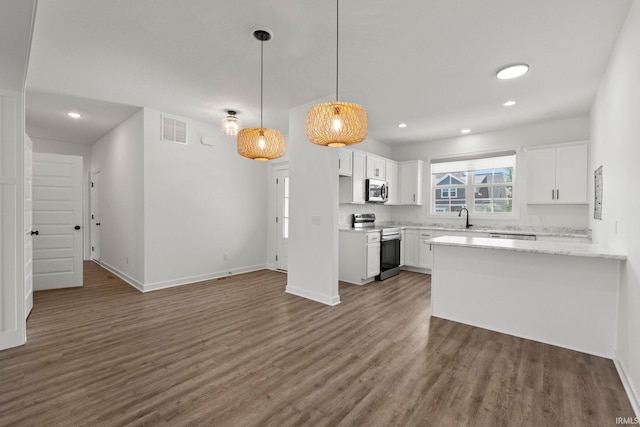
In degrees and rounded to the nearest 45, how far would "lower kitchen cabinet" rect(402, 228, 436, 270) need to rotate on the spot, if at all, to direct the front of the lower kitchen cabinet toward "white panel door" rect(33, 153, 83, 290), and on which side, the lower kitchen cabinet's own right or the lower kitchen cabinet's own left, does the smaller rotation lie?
approximately 45° to the lower kitchen cabinet's own right

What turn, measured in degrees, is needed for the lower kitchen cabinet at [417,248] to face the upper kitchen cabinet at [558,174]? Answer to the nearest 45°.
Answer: approximately 90° to its left

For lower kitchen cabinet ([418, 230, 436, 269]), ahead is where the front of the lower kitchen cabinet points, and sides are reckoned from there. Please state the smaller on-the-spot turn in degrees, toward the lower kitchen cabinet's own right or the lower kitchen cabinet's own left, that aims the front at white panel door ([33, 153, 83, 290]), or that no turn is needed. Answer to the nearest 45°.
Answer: approximately 45° to the lower kitchen cabinet's own right

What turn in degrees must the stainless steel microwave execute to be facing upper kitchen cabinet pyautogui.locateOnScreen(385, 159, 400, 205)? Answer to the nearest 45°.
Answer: approximately 90° to its left

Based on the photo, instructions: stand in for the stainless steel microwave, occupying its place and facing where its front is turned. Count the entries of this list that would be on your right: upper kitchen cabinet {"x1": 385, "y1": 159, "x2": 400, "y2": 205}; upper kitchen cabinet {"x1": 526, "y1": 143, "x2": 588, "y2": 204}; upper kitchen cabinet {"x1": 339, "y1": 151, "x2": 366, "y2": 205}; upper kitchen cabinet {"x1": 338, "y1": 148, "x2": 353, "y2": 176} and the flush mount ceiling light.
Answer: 3

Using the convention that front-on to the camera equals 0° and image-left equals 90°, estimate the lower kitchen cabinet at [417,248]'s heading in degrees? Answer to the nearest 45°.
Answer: approximately 0°
